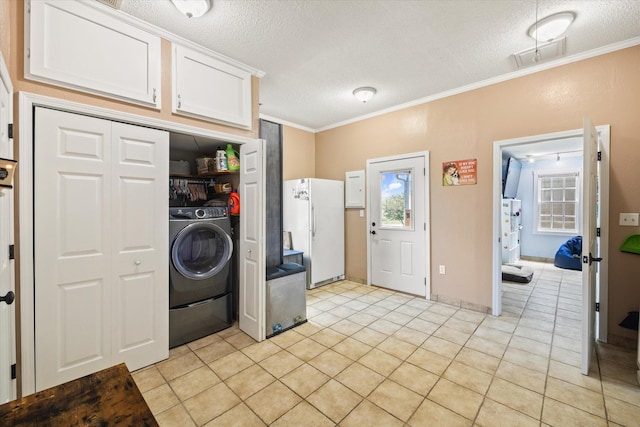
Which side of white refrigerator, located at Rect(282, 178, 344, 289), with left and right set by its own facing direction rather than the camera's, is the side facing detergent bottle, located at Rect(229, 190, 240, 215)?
right

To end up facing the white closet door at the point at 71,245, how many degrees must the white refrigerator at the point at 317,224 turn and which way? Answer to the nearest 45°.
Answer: approximately 90° to its right

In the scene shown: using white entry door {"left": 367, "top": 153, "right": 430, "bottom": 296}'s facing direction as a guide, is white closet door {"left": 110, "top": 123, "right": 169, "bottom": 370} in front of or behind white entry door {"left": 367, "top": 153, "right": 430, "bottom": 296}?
in front

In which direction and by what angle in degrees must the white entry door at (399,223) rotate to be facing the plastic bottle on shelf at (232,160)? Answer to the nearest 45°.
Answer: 0° — it already faces it

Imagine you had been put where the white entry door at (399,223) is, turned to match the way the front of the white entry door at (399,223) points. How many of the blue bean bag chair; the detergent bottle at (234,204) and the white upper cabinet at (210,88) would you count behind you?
1

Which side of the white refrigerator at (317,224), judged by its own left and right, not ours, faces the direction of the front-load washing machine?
right

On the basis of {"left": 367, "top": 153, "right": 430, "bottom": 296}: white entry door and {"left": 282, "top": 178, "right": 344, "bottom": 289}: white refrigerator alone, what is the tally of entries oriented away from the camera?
0

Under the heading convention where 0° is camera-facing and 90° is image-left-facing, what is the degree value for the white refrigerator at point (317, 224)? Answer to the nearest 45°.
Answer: approximately 315°

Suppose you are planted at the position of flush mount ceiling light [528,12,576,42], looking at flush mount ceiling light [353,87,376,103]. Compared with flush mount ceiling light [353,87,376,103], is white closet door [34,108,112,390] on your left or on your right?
left

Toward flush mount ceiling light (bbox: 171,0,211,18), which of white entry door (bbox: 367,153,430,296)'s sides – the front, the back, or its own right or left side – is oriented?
front

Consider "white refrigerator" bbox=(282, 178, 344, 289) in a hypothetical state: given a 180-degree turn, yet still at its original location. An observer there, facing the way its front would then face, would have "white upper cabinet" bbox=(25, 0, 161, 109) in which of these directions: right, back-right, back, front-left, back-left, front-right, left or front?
left

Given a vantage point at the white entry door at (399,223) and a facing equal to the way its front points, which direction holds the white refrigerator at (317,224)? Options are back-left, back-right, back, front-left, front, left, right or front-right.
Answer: front-right
